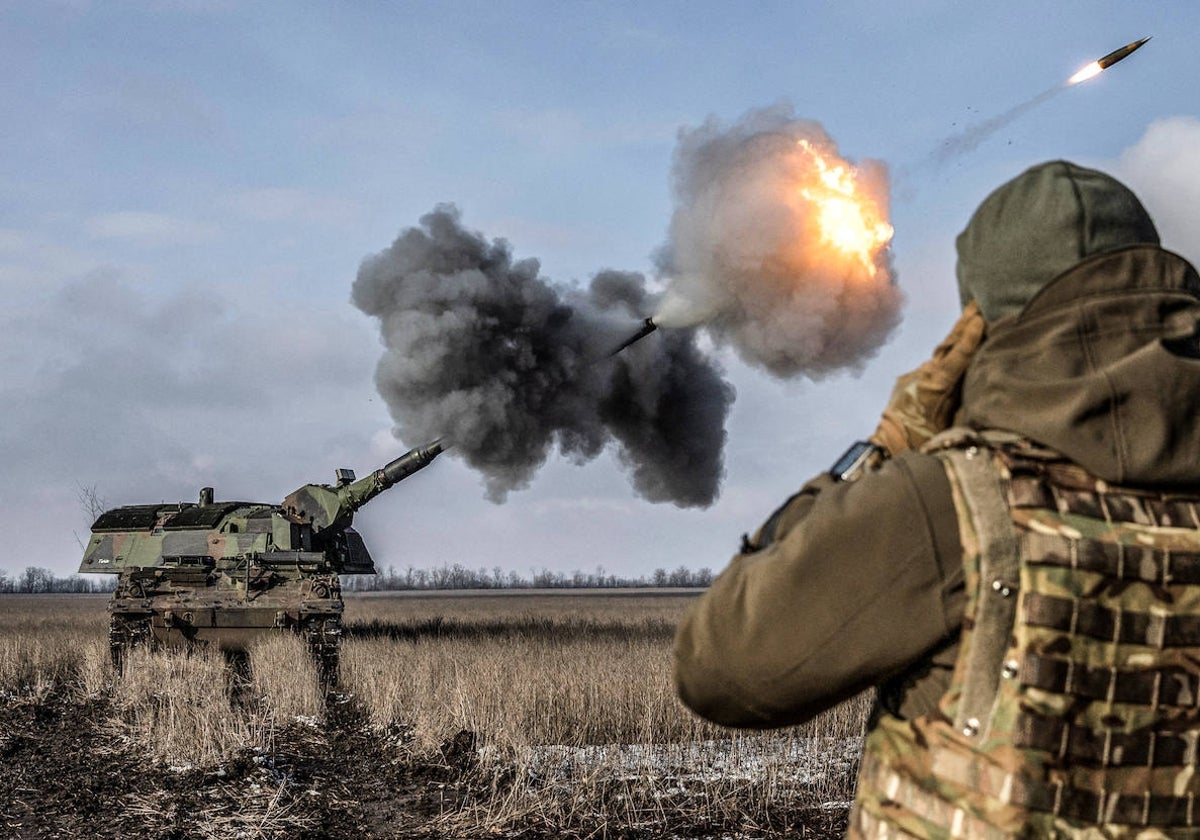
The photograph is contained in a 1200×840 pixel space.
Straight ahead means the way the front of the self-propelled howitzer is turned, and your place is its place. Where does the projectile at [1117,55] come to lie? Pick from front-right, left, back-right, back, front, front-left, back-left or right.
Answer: front-left

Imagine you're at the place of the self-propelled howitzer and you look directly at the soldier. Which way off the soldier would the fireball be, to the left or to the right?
left

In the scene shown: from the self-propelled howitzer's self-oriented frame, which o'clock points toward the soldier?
The soldier is roughly at 12 o'clock from the self-propelled howitzer.

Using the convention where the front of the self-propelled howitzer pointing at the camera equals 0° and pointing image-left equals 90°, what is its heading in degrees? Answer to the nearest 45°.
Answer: approximately 0°

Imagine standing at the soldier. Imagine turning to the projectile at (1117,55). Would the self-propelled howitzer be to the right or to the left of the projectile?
left

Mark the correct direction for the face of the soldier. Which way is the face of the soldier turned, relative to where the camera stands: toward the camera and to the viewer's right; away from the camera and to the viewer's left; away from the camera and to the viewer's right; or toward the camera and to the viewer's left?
away from the camera and to the viewer's left

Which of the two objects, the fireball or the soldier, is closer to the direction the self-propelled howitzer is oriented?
the soldier
